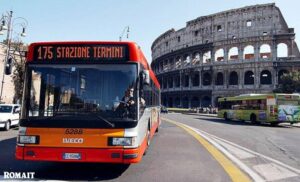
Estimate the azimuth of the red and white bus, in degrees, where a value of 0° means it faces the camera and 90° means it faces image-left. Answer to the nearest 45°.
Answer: approximately 0°

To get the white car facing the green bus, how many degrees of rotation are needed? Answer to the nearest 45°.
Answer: approximately 135° to its left

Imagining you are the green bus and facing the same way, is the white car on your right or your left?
on your left

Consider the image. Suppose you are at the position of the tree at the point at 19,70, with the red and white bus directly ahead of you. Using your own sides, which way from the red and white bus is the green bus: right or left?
left

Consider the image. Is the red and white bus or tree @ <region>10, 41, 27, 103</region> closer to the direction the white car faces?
the red and white bus

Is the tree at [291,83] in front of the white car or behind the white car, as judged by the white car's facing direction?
behind

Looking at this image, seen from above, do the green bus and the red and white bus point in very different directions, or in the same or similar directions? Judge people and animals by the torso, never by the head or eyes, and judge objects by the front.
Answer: very different directions

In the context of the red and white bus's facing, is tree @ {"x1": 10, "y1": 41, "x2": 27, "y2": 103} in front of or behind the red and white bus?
behind

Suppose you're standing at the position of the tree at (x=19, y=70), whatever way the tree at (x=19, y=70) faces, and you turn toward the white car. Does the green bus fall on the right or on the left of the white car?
left

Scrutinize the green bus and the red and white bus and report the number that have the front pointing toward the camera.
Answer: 1

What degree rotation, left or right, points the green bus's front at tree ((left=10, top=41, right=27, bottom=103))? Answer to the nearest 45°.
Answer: approximately 45° to its left

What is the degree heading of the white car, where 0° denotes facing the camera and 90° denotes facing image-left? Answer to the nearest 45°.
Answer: approximately 45°
